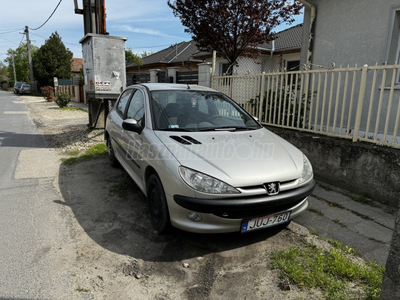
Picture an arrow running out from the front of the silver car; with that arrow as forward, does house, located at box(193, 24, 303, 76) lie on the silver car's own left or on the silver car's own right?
on the silver car's own left

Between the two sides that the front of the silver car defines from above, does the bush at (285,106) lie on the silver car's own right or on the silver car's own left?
on the silver car's own left

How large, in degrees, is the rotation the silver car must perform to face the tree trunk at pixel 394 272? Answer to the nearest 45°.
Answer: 0° — it already faces it

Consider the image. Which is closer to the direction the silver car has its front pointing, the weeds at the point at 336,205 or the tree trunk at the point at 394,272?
the tree trunk

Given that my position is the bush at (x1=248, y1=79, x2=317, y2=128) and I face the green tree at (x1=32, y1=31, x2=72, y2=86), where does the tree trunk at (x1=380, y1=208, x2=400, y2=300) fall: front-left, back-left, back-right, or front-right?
back-left

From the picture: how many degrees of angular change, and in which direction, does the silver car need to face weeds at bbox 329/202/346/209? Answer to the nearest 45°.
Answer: approximately 90° to its left

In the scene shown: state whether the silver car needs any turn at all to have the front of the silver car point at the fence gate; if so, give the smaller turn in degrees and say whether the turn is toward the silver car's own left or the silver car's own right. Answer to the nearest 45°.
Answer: approximately 135° to the silver car's own left

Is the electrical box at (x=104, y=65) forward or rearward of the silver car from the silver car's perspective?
rearward

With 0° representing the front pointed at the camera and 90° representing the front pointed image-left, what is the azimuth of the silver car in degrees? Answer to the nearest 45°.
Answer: approximately 315°

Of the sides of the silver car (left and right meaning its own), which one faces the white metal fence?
left

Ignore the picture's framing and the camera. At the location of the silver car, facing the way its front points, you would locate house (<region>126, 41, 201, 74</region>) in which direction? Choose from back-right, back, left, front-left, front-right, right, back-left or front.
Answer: back-left

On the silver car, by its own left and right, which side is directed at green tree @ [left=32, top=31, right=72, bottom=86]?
back
